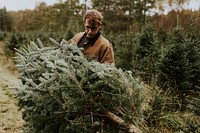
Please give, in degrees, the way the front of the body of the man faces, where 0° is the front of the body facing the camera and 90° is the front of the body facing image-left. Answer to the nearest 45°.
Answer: approximately 45°

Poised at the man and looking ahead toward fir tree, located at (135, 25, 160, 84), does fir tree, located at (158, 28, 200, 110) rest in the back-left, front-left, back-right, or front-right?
front-right

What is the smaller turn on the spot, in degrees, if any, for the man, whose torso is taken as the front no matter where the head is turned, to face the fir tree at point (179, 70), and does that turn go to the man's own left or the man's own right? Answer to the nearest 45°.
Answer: approximately 180°

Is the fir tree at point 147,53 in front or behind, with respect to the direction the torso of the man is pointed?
behind

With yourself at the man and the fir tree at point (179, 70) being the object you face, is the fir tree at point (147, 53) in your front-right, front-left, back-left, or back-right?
front-left
